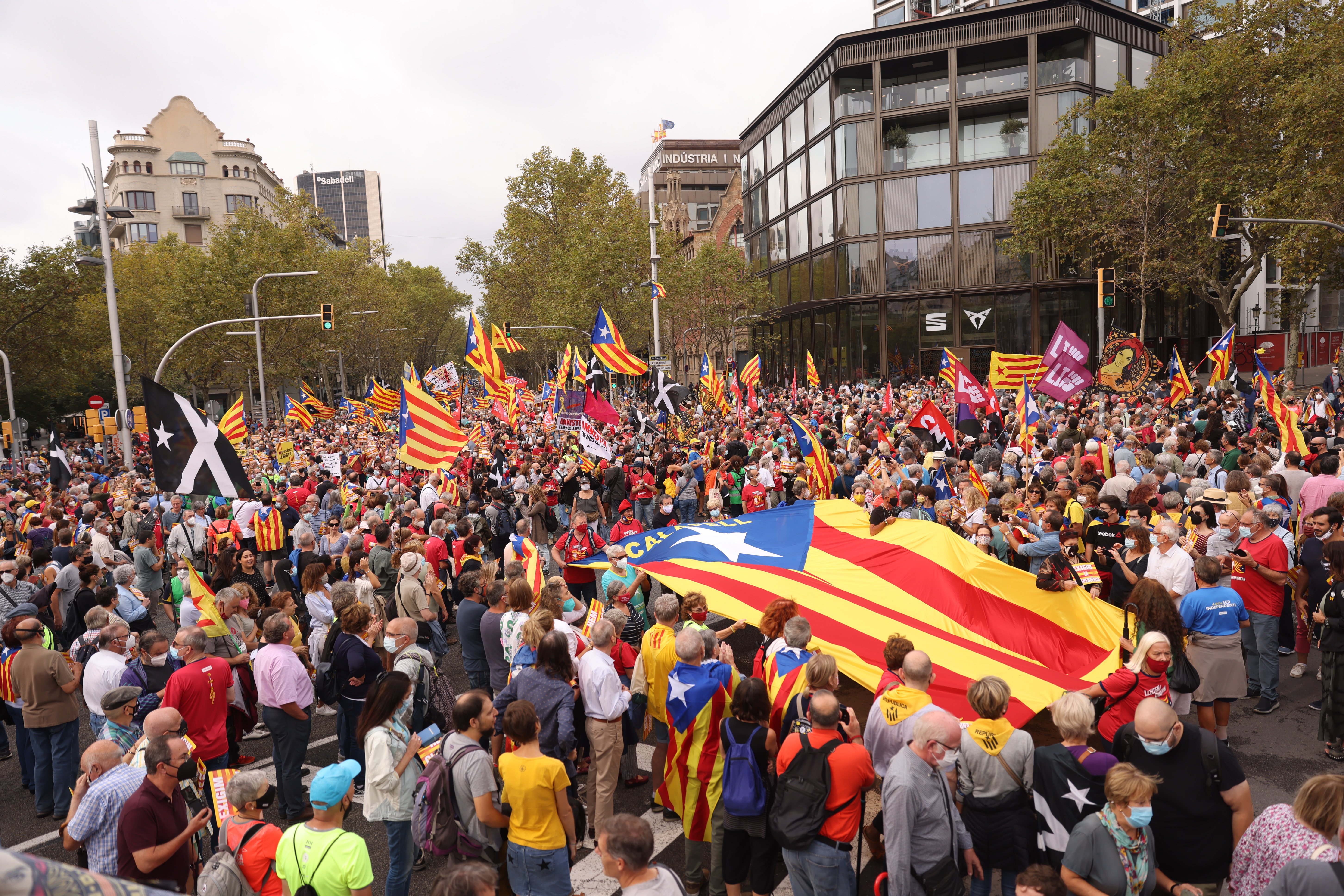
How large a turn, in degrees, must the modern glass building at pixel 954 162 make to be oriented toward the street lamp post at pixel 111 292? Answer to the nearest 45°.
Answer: approximately 45° to its right

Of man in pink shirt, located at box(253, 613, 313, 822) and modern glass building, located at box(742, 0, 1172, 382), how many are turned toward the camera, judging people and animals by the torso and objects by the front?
1

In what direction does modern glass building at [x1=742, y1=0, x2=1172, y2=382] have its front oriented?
toward the camera

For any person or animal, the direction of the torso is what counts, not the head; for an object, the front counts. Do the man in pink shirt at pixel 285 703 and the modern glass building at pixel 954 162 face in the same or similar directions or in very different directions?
very different directions

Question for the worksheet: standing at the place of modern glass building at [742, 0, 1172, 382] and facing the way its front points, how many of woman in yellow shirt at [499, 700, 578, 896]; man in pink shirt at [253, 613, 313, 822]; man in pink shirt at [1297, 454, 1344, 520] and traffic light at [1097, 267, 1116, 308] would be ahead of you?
4

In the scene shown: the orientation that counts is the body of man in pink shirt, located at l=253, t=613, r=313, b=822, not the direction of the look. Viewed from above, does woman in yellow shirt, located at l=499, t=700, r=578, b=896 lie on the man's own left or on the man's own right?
on the man's own right

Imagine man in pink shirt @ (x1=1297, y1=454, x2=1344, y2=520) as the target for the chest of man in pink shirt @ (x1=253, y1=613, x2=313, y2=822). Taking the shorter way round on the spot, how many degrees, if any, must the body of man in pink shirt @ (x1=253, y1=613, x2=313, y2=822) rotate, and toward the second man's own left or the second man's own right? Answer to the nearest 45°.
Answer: approximately 45° to the second man's own right

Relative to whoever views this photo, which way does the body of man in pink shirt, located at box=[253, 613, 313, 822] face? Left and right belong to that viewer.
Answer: facing away from the viewer and to the right of the viewer

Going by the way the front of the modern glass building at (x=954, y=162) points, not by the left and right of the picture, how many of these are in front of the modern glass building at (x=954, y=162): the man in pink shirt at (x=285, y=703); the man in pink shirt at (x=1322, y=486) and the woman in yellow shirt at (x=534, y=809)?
3

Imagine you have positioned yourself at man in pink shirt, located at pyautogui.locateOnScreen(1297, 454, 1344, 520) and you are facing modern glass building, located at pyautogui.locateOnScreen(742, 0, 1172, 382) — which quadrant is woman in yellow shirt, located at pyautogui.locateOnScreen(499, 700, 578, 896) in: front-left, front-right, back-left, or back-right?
back-left

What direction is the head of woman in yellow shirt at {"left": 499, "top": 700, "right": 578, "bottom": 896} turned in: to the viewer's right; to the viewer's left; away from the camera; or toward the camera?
away from the camera

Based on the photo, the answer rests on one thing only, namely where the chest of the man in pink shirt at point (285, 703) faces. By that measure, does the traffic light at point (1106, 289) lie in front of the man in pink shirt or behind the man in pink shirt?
in front

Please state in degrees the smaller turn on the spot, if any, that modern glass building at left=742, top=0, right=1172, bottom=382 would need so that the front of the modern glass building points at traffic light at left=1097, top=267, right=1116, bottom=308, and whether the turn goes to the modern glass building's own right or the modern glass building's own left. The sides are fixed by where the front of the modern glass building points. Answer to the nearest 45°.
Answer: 0° — it already faces it
